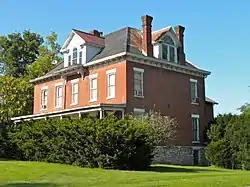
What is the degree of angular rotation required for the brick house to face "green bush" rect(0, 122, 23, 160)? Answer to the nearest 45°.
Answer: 0° — it already faces it

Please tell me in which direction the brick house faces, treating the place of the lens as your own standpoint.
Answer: facing the viewer and to the left of the viewer

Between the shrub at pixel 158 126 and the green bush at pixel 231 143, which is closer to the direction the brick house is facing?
the shrub

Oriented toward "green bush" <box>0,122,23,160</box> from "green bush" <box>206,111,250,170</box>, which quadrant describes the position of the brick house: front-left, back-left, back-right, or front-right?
front-right

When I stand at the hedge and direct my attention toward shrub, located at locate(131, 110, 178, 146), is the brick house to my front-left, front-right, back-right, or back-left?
front-left

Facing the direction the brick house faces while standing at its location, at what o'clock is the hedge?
The hedge is roughly at 11 o'clock from the brick house.

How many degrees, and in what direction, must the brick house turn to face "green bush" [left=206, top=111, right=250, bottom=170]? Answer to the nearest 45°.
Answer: approximately 90° to its left

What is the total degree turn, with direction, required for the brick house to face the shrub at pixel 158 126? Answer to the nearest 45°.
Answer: approximately 45° to its left

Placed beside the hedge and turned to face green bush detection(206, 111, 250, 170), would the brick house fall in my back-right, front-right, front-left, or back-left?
front-left
